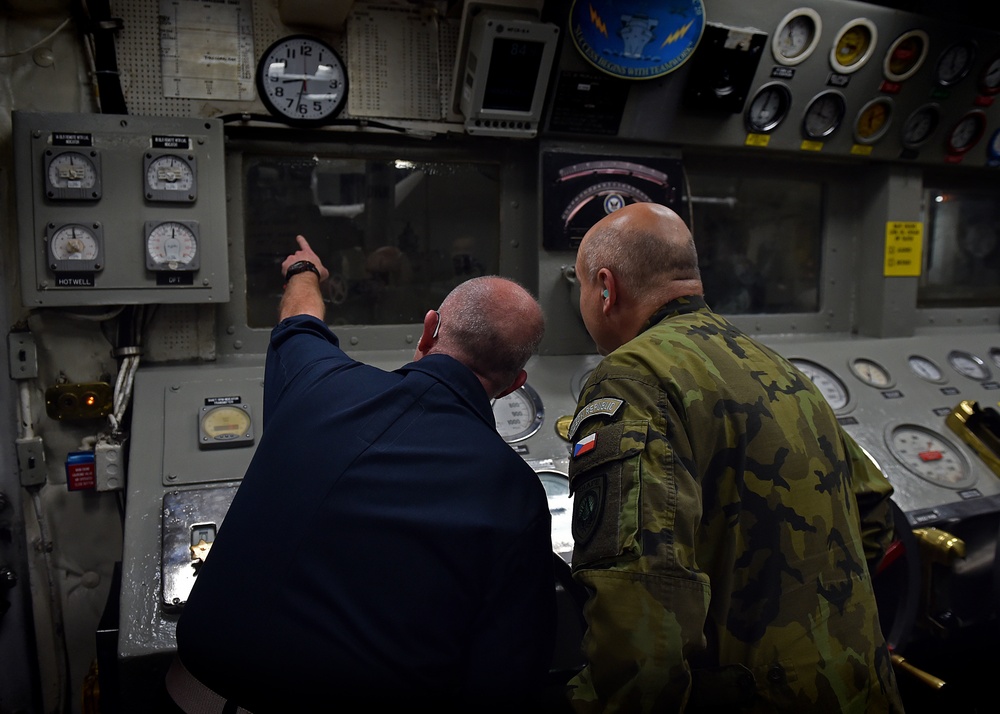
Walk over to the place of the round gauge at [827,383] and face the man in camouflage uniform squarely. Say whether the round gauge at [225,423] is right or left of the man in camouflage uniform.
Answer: right

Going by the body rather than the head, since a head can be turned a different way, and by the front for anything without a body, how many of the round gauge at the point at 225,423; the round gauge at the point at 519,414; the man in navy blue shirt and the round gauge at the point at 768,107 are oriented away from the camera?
1

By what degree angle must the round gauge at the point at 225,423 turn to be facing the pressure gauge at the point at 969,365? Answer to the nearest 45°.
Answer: approximately 90° to its left

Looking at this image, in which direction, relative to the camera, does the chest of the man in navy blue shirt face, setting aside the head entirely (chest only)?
away from the camera

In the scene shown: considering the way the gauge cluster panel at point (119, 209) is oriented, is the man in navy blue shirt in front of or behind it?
in front

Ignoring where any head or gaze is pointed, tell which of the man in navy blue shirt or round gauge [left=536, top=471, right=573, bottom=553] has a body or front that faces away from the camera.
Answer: the man in navy blue shirt

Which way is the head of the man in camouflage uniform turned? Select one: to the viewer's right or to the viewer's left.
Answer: to the viewer's left

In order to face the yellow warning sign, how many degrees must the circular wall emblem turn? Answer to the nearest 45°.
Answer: approximately 135° to its left

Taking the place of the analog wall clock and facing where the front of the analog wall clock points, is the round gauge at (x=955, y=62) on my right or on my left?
on my left
